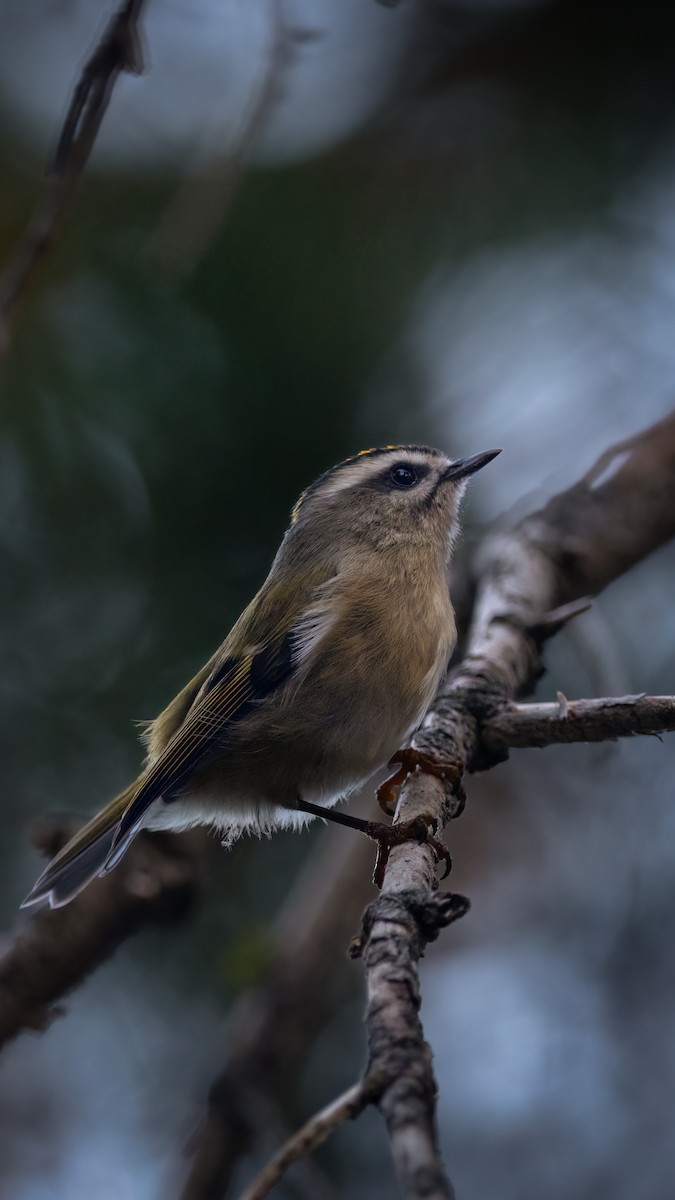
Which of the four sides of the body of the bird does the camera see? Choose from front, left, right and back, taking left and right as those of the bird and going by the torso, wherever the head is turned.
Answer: right

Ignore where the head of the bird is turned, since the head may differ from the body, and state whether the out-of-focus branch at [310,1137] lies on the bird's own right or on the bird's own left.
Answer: on the bird's own right
